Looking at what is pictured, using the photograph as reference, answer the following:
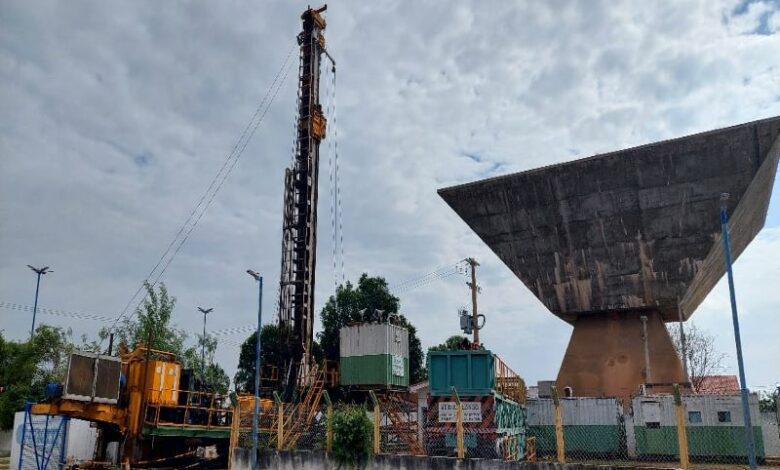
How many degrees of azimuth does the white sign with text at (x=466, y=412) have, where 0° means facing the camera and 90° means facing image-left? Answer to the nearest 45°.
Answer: approximately 0°

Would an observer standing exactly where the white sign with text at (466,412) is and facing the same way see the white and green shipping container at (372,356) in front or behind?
behind

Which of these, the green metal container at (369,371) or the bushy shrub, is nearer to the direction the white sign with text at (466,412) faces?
the bushy shrub

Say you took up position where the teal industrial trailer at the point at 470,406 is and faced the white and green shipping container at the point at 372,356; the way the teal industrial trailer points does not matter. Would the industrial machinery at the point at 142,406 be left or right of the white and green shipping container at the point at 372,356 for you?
left

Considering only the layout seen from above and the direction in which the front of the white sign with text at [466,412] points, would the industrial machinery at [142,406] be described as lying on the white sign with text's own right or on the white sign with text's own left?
on the white sign with text's own right

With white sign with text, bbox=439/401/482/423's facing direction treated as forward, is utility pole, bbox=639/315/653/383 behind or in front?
behind
